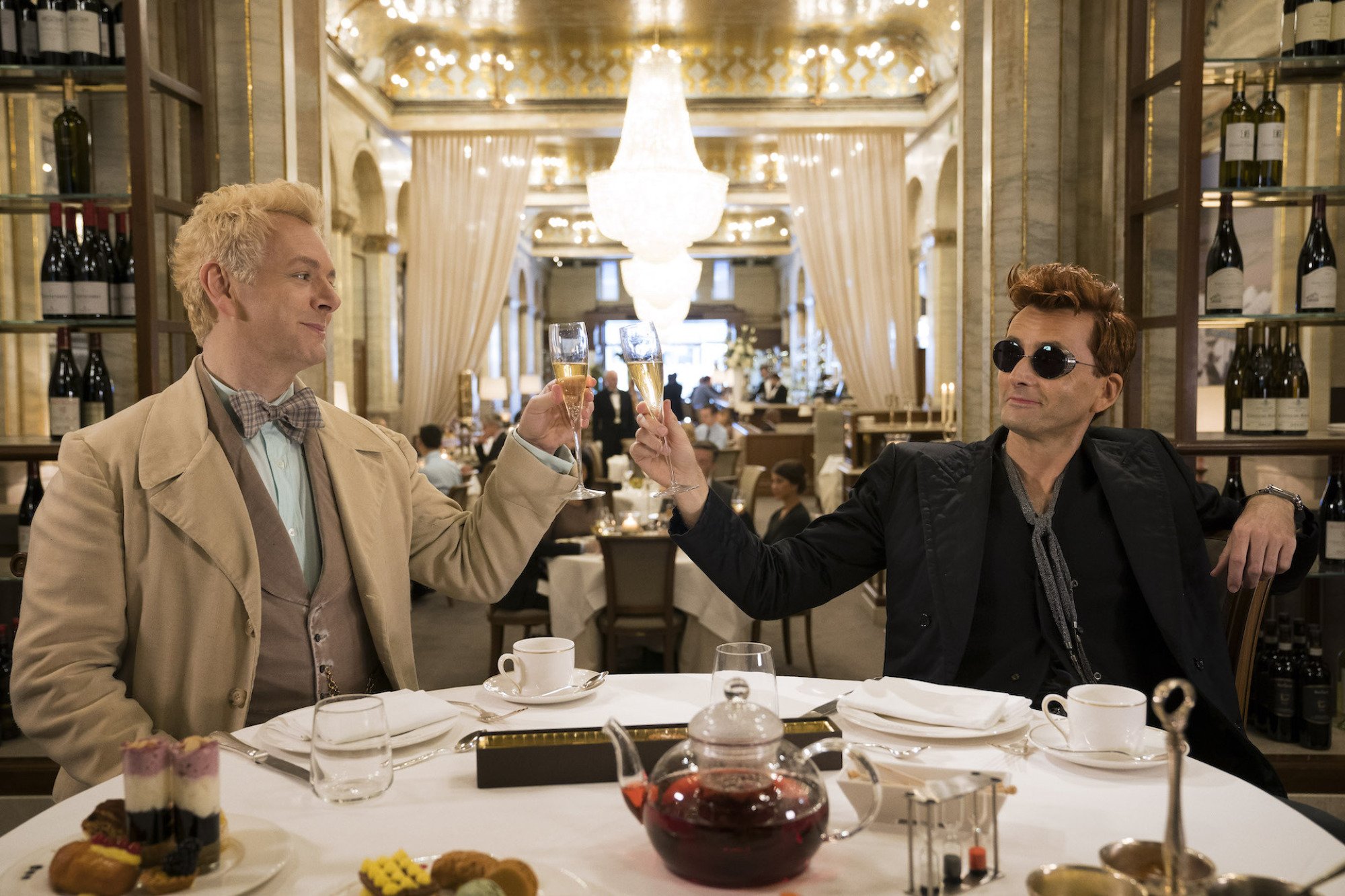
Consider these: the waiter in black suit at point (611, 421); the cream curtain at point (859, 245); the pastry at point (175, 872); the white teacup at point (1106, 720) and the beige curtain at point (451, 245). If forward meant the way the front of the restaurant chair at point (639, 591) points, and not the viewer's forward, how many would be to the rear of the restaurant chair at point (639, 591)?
2

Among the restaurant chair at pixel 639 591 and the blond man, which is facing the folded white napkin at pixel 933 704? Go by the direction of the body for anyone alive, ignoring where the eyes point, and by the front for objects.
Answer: the blond man

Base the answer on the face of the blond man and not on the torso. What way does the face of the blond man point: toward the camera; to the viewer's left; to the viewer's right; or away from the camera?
to the viewer's right

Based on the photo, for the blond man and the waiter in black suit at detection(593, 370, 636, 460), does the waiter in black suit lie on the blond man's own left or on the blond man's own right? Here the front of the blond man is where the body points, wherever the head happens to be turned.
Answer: on the blond man's own left

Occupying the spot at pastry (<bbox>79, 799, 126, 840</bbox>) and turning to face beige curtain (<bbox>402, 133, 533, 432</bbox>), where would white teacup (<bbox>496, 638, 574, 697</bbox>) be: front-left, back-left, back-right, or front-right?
front-right

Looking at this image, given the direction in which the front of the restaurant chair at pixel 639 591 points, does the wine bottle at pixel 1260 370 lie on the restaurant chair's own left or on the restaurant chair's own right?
on the restaurant chair's own right

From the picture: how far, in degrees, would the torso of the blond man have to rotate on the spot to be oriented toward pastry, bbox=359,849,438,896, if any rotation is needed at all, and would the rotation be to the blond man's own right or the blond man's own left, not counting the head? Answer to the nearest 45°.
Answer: approximately 45° to the blond man's own right

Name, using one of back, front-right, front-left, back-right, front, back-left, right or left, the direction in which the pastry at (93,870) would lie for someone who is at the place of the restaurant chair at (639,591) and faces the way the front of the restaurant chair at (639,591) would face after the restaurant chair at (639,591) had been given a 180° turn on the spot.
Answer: front

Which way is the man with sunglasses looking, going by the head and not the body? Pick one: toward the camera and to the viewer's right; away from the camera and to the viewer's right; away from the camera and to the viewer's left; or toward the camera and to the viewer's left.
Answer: toward the camera and to the viewer's left

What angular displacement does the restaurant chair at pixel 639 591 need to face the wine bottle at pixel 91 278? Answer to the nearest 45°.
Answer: approximately 135° to its left

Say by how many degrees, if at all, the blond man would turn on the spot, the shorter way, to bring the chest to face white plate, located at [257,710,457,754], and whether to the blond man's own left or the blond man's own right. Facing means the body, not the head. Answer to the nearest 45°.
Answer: approximately 45° to the blond man's own right

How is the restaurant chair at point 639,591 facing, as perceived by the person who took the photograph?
facing away from the viewer

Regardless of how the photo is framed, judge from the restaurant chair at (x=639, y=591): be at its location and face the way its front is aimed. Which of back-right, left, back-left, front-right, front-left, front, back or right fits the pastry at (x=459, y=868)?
back

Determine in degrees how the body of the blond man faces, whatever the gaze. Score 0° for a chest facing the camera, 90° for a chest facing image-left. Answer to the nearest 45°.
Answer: approximately 315°

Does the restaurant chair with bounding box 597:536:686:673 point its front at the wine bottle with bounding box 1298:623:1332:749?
no

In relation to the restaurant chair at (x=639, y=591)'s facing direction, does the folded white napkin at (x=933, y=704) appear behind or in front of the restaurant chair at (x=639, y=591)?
behind

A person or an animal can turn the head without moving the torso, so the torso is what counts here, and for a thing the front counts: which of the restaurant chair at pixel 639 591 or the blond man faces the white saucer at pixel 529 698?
the blond man

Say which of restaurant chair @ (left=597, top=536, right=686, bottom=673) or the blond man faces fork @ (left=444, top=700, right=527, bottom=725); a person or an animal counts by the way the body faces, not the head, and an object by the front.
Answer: the blond man

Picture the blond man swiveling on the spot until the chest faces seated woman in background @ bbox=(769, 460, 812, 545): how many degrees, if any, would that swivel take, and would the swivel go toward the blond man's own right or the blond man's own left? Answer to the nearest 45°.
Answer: approximately 90° to the blond man's own left

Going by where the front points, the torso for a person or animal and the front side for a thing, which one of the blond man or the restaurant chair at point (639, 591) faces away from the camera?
the restaurant chair

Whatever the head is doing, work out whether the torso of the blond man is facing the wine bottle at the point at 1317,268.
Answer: no

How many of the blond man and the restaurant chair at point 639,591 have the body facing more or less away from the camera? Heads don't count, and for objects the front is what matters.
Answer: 1
